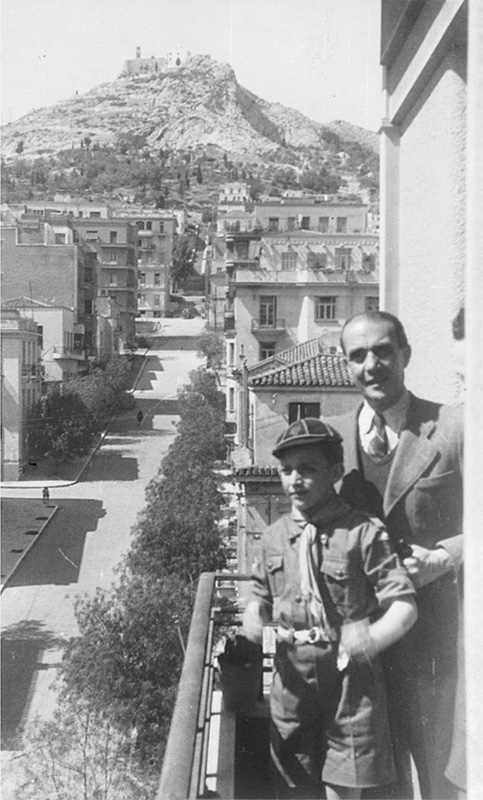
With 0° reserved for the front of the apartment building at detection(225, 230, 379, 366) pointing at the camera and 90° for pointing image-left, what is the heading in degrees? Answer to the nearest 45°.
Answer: approximately 0°

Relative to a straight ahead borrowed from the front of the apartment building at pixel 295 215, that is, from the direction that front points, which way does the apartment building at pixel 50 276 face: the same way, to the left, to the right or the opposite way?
to the left

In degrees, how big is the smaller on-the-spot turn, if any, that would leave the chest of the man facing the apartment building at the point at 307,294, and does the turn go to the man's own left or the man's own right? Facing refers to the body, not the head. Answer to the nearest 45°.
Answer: approximately 135° to the man's own right

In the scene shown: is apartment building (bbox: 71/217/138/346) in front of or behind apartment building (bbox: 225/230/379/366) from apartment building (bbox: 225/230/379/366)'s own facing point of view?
behind

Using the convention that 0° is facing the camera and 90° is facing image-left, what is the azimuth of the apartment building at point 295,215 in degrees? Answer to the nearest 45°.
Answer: approximately 0°

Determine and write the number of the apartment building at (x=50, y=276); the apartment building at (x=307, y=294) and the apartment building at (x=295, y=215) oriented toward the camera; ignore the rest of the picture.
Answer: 2

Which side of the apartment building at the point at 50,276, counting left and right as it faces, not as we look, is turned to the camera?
right

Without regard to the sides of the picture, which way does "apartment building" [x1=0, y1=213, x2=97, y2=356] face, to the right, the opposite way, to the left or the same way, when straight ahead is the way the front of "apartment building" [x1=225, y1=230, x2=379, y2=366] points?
to the left

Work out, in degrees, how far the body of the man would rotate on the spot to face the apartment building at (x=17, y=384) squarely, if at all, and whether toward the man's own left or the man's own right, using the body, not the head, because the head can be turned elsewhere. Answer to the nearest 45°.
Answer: approximately 90° to the man's own right

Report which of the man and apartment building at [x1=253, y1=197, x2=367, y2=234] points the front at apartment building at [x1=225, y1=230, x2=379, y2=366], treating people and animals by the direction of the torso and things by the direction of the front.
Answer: apartment building at [x1=253, y1=197, x2=367, y2=234]

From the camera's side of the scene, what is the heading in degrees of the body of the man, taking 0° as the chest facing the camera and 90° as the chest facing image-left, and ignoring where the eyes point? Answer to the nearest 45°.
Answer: approximately 45°

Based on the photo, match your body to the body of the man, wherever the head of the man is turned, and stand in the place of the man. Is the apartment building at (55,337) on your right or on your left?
on your right

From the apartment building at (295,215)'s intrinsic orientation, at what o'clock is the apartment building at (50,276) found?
the apartment building at (50,276) is roughly at 3 o'clock from the apartment building at (295,215).
